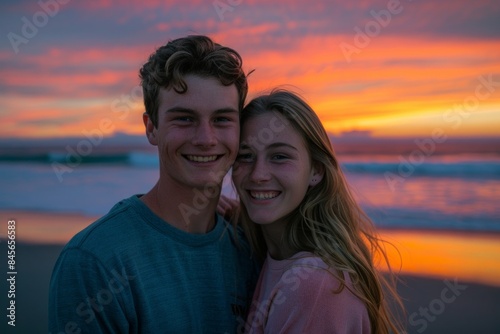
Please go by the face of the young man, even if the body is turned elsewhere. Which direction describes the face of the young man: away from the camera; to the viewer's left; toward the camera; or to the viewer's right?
toward the camera

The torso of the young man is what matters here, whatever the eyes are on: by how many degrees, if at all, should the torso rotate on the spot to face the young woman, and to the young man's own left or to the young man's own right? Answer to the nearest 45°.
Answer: approximately 45° to the young man's own left

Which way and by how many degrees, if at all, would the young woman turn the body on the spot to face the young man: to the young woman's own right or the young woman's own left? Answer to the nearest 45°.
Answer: approximately 45° to the young woman's own right

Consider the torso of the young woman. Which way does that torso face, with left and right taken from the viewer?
facing the viewer and to the left of the viewer

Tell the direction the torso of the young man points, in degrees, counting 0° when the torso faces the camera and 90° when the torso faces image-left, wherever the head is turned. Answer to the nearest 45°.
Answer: approximately 315°

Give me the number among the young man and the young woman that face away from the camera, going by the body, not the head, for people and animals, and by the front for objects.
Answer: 0
